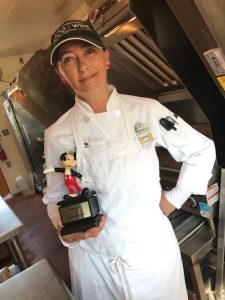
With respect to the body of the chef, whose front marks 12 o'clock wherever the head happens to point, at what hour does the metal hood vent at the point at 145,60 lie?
The metal hood vent is roughly at 7 o'clock from the chef.

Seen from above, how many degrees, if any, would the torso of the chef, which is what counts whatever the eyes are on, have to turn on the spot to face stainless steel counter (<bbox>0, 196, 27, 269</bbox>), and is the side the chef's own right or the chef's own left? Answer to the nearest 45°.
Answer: approximately 135° to the chef's own right

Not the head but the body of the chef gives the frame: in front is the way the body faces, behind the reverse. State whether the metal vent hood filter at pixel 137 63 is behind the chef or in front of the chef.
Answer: behind

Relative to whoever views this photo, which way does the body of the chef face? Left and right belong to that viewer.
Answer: facing the viewer

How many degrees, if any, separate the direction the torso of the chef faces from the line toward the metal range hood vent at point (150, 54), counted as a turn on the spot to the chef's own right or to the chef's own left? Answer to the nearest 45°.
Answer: approximately 135° to the chef's own left
